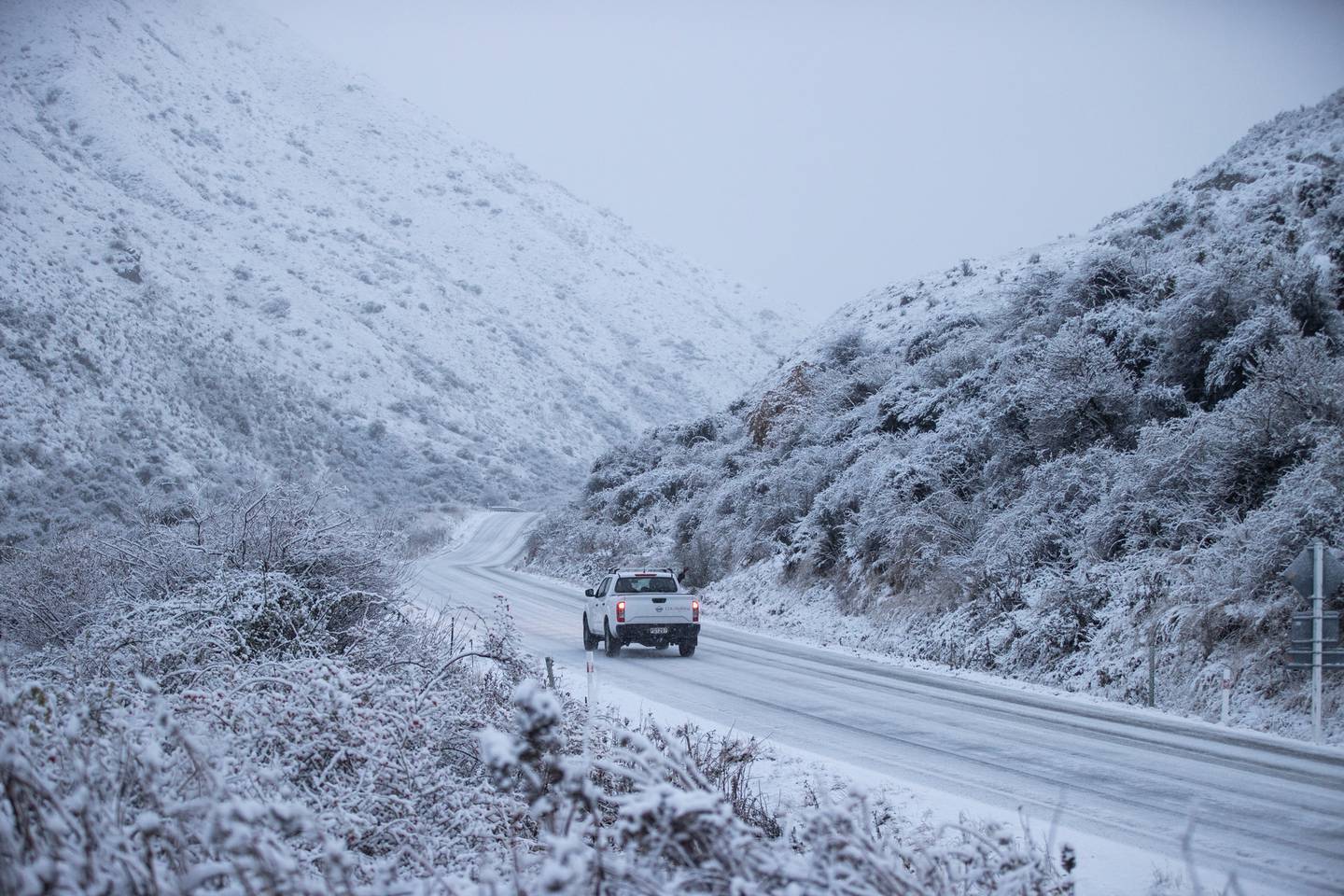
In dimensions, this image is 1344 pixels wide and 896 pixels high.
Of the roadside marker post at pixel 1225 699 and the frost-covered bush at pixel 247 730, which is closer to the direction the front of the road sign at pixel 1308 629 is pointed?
the roadside marker post

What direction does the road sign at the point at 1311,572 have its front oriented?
away from the camera

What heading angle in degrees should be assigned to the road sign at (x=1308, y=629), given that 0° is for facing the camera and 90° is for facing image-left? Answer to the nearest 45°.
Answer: approximately 180°

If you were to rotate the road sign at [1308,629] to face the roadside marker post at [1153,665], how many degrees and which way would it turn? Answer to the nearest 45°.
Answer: approximately 45° to its left

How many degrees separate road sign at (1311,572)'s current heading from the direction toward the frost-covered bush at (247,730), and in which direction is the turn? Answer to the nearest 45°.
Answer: approximately 135° to its left

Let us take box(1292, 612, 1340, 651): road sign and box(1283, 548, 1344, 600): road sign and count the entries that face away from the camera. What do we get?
2

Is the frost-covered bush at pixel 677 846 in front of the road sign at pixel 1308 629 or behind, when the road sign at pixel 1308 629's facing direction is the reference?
behind

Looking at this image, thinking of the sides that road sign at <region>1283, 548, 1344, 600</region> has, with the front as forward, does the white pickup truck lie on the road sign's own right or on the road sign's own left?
on the road sign's own left

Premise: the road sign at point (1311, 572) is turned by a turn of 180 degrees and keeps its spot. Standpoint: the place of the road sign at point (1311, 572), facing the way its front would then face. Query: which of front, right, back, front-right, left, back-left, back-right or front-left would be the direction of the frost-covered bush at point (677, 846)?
front
